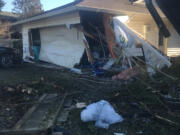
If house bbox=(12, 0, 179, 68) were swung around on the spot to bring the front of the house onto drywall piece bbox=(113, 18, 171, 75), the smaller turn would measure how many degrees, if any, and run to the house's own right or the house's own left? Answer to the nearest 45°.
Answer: approximately 90° to the house's own left

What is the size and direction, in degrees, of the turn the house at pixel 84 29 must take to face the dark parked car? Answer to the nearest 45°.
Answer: approximately 45° to its right

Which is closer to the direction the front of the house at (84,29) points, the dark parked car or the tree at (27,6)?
the dark parked car

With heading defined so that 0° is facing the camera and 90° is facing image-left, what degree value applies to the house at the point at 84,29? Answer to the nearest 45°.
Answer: approximately 45°

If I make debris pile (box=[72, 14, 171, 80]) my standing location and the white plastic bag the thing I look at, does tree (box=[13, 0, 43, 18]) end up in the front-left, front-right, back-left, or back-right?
back-right

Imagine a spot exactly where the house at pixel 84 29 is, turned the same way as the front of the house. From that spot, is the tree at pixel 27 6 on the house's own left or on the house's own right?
on the house's own right
